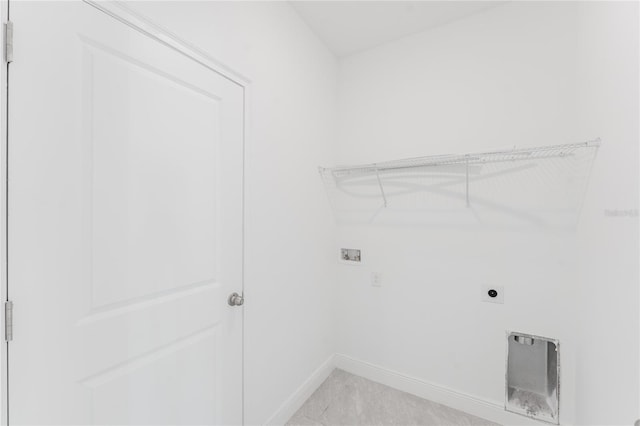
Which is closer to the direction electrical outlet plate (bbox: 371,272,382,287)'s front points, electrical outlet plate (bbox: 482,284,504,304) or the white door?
the white door

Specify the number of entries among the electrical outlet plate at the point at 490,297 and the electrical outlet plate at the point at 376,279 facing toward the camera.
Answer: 2

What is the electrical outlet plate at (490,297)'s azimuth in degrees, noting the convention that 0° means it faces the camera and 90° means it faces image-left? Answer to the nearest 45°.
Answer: approximately 0°

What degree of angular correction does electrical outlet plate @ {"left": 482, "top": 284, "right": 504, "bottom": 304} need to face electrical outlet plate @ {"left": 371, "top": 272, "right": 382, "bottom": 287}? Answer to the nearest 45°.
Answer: approximately 90° to its right

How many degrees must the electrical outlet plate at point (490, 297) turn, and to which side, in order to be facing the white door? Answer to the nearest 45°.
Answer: approximately 45° to its right

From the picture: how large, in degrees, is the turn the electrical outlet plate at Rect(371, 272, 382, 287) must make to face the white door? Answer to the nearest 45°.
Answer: approximately 45° to its right

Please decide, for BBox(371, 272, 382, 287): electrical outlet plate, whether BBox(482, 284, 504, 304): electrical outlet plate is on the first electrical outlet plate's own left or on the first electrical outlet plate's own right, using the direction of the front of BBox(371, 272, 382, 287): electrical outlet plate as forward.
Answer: on the first electrical outlet plate's own left

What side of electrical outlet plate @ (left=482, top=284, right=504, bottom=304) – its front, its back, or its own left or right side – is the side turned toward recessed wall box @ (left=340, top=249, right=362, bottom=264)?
right
